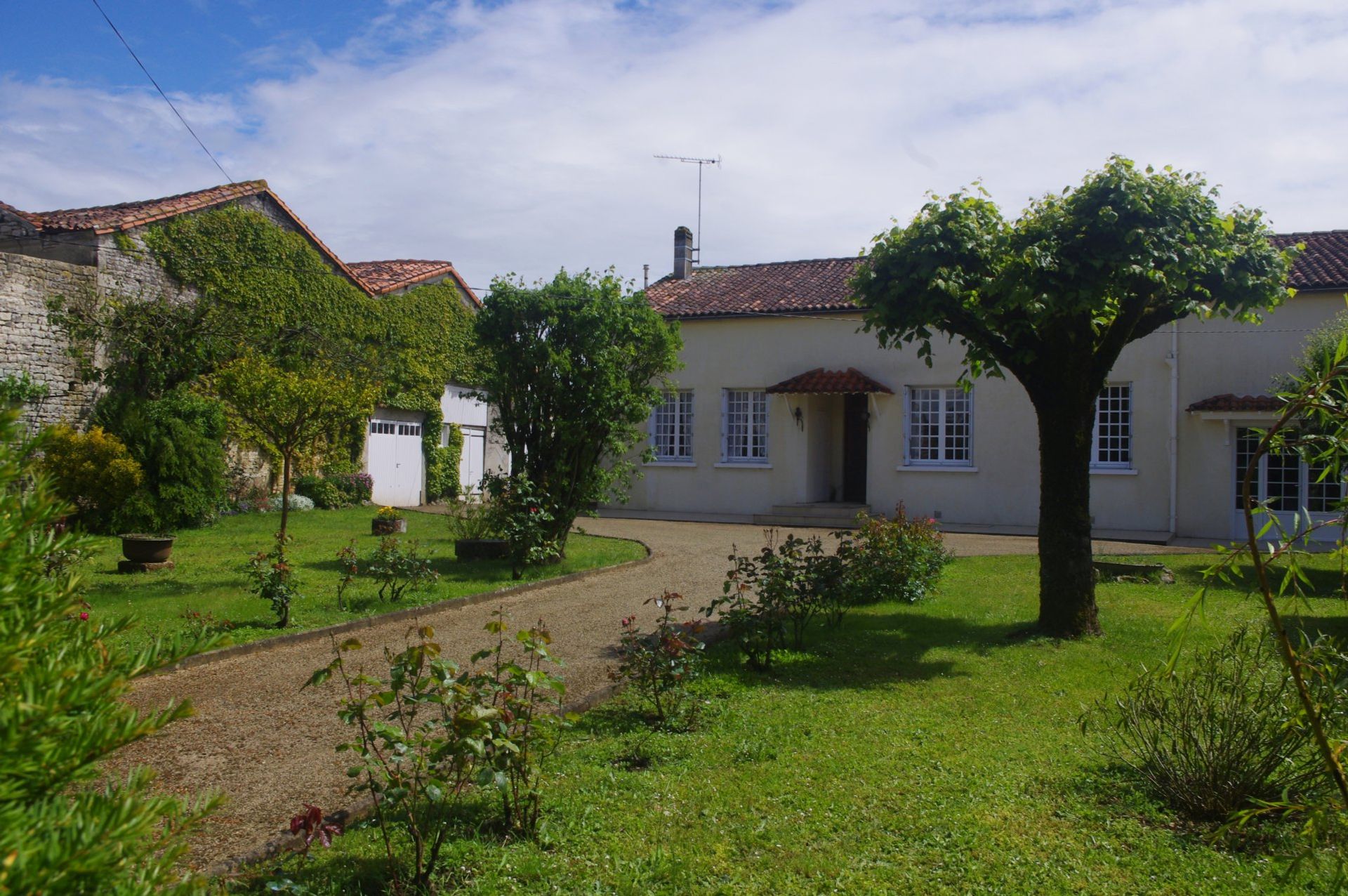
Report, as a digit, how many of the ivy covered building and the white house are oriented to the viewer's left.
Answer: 0

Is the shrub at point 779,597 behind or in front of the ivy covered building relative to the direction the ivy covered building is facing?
in front

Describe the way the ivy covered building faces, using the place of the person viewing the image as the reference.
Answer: facing the viewer and to the right of the viewer

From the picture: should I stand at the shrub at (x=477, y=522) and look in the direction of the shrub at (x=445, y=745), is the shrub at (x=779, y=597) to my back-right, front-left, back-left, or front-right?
front-left

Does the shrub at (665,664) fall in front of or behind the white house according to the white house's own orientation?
in front

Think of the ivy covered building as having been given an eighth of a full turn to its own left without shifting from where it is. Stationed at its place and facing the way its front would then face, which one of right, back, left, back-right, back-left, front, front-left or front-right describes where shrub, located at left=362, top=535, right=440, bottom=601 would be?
right

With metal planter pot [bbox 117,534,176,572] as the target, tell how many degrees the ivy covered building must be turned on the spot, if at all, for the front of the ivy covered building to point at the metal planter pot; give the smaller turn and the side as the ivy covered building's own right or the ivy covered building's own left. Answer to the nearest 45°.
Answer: approximately 45° to the ivy covered building's own right

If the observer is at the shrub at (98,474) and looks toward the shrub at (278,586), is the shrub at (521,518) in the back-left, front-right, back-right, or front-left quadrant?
front-left

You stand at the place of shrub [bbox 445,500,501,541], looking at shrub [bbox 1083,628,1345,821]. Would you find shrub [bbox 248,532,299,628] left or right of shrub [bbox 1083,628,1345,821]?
right

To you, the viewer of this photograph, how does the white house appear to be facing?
facing the viewer
